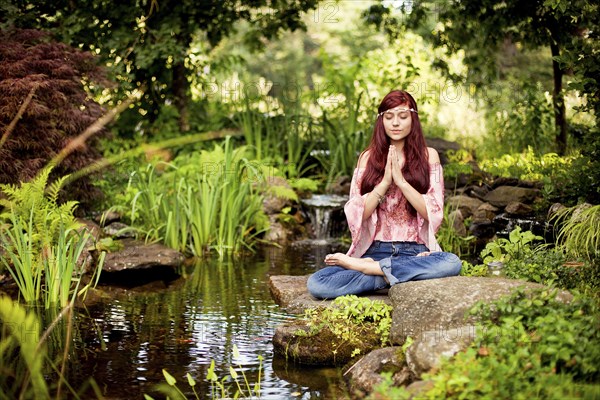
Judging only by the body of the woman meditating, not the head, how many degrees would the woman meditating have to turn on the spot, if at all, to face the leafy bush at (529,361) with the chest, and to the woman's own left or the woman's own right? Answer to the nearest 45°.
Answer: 0° — they already face it

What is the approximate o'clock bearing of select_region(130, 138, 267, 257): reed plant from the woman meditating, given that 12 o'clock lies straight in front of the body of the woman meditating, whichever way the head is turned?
The reed plant is roughly at 5 o'clock from the woman meditating.

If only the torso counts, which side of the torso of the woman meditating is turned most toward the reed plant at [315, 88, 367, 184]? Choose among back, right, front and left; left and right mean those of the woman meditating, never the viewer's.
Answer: back

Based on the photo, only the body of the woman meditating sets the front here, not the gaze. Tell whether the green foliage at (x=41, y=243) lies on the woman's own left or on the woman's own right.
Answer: on the woman's own right

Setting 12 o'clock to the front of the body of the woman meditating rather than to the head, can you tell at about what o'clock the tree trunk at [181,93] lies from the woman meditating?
The tree trunk is roughly at 5 o'clock from the woman meditating.

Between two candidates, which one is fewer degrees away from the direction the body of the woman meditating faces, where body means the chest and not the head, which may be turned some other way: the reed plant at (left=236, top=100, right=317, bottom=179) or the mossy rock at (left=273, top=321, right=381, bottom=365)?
the mossy rock

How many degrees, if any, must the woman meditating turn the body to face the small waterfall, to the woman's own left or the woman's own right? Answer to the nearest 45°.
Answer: approximately 180°

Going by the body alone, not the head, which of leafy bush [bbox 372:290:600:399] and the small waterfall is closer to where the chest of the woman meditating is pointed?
the leafy bush

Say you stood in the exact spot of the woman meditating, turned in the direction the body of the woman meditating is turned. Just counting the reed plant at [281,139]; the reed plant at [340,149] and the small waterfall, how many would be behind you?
3

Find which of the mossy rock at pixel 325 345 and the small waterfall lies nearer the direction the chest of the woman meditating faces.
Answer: the mossy rock

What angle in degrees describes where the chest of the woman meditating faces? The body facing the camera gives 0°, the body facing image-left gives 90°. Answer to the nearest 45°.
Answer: approximately 0°

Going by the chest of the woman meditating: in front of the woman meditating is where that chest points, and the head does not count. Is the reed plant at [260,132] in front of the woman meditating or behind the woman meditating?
behind
